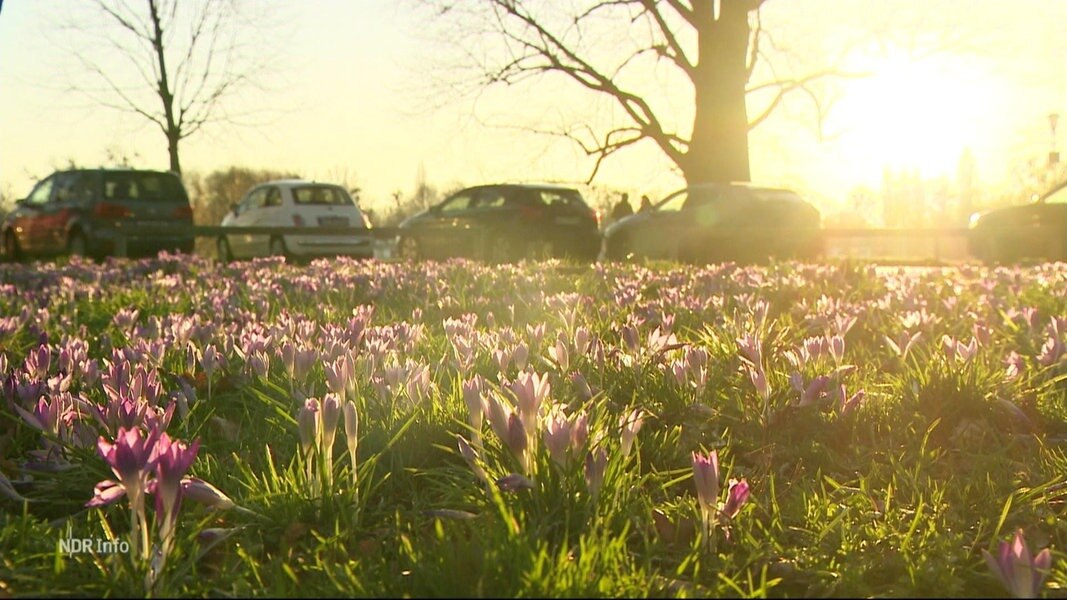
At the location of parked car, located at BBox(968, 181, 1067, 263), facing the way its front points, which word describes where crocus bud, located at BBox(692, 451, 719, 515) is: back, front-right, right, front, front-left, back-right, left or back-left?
left

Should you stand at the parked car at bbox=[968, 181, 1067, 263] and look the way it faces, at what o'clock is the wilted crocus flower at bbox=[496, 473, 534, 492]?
The wilted crocus flower is roughly at 9 o'clock from the parked car.

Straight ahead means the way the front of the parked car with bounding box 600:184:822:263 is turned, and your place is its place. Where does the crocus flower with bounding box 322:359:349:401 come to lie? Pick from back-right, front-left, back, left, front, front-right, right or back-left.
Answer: left

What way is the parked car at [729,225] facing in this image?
to the viewer's left

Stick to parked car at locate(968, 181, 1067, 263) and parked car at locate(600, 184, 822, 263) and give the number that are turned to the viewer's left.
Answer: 2

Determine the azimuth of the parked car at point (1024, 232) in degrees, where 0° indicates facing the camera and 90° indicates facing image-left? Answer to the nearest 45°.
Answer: approximately 90°

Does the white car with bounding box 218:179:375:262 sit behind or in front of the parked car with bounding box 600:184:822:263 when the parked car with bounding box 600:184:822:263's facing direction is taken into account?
in front

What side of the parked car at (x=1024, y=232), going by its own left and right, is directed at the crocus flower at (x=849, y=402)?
left

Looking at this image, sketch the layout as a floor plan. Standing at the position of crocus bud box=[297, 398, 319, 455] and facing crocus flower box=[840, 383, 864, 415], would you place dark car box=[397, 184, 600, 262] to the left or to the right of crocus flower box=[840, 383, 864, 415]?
left

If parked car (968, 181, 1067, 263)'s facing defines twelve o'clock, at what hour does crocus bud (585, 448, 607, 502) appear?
The crocus bud is roughly at 9 o'clock from the parked car.

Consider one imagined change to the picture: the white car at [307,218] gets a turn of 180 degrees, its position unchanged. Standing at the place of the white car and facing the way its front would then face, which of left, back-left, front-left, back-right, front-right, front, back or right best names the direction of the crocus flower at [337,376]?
front-right

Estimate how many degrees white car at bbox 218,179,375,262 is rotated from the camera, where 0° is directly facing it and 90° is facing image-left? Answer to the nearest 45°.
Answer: approximately 135°
